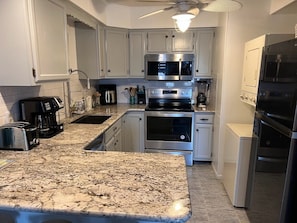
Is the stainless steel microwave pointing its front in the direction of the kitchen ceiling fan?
yes

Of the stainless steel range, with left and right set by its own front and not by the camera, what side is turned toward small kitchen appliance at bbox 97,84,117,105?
right

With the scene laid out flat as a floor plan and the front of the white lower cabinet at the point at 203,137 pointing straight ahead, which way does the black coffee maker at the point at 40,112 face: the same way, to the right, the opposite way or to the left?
to the left

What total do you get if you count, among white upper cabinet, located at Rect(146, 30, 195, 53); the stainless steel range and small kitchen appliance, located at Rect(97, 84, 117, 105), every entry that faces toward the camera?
3

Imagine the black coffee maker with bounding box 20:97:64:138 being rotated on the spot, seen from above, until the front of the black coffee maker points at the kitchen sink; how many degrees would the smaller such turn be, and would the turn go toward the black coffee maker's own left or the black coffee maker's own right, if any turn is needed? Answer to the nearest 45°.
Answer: approximately 90° to the black coffee maker's own left

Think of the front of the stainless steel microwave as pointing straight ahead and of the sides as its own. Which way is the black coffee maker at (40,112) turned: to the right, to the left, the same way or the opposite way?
to the left

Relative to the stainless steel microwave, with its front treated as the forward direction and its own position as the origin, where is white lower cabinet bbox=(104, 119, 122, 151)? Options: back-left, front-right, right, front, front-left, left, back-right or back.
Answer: front-right

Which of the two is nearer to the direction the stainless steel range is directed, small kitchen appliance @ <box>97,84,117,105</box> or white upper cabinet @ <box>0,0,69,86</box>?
the white upper cabinet

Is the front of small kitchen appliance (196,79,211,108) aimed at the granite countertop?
yes

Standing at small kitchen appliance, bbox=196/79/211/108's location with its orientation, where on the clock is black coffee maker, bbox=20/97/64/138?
The black coffee maker is roughly at 1 o'clock from the small kitchen appliance.

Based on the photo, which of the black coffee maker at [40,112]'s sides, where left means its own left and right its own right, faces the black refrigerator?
front

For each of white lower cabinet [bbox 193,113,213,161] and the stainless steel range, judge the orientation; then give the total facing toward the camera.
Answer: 2

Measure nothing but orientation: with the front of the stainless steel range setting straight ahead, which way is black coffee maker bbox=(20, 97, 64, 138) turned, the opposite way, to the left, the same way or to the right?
to the left
